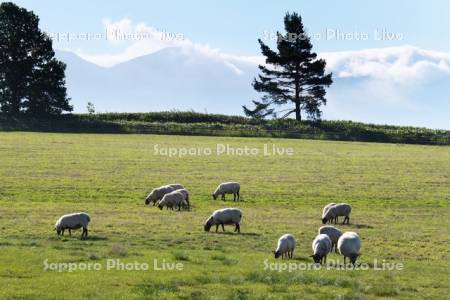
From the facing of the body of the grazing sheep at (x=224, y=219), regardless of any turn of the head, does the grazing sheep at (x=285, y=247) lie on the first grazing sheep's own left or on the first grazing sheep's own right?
on the first grazing sheep's own left

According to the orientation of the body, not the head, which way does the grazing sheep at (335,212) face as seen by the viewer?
to the viewer's left

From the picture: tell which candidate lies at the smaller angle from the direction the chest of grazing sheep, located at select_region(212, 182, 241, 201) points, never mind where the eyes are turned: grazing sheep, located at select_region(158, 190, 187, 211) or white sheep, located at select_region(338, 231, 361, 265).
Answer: the grazing sheep

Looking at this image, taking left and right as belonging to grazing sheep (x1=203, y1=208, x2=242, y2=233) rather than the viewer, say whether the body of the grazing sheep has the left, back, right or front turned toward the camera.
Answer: left

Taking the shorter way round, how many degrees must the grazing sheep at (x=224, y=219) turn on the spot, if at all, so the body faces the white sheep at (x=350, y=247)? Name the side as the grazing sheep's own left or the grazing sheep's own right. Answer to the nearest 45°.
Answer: approximately 135° to the grazing sheep's own left

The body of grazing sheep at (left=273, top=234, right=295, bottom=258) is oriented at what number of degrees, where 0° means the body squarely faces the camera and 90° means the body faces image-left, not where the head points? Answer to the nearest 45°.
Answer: approximately 45°

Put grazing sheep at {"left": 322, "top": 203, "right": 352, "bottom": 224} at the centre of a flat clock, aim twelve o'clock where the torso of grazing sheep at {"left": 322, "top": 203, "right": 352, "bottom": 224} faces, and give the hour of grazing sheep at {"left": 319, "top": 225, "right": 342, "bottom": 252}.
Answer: grazing sheep at {"left": 319, "top": 225, "right": 342, "bottom": 252} is roughly at 9 o'clock from grazing sheep at {"left": 322, "top": 203, "right": 352, "bottom": 224}.

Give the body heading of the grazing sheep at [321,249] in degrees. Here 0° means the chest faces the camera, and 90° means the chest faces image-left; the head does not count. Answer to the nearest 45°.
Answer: approximately 45°

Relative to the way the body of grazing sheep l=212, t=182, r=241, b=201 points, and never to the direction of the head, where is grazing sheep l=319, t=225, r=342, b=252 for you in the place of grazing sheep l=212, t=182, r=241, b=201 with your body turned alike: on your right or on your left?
on your left

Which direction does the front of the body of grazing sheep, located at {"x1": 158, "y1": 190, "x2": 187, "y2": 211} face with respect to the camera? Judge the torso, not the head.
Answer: to the viewer's left

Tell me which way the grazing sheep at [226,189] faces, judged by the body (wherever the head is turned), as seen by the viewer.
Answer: to the viewer's left

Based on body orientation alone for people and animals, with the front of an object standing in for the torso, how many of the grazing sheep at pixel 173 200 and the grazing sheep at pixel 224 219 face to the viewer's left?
2

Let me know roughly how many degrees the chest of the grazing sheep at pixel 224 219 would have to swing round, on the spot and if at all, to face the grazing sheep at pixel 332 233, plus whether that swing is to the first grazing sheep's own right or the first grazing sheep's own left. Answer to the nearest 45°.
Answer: approximately 135° to the first grazing sheep's own left

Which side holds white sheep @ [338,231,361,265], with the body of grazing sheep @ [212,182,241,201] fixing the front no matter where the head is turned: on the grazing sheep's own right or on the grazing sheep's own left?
on the grazing sheep's own left
